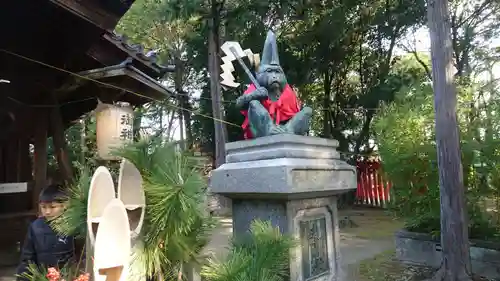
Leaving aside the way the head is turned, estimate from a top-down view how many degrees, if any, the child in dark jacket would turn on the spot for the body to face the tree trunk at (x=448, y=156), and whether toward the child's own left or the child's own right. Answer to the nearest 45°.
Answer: approximately 45° to the child's own left

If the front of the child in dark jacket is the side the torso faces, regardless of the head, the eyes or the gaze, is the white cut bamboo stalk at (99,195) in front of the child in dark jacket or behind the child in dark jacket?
in front

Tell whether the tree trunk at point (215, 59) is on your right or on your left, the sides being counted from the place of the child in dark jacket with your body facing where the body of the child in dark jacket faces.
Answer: on your left

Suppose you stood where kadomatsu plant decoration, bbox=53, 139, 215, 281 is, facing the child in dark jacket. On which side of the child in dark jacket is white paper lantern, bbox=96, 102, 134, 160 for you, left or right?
right

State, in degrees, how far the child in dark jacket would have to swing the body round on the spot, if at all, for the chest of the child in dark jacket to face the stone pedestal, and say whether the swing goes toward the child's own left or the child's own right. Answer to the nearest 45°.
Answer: approximately 45° to the child's own left

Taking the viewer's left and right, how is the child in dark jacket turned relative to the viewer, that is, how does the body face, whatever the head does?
facing the viewer and to the right of the viewer

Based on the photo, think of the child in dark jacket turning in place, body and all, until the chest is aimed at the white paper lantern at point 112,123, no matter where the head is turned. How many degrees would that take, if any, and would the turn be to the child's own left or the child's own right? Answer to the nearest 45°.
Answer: approximately 135° to the child's own left

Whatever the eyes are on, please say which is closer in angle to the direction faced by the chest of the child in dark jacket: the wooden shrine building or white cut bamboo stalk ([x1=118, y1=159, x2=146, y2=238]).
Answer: the white cut bamboo stalk
